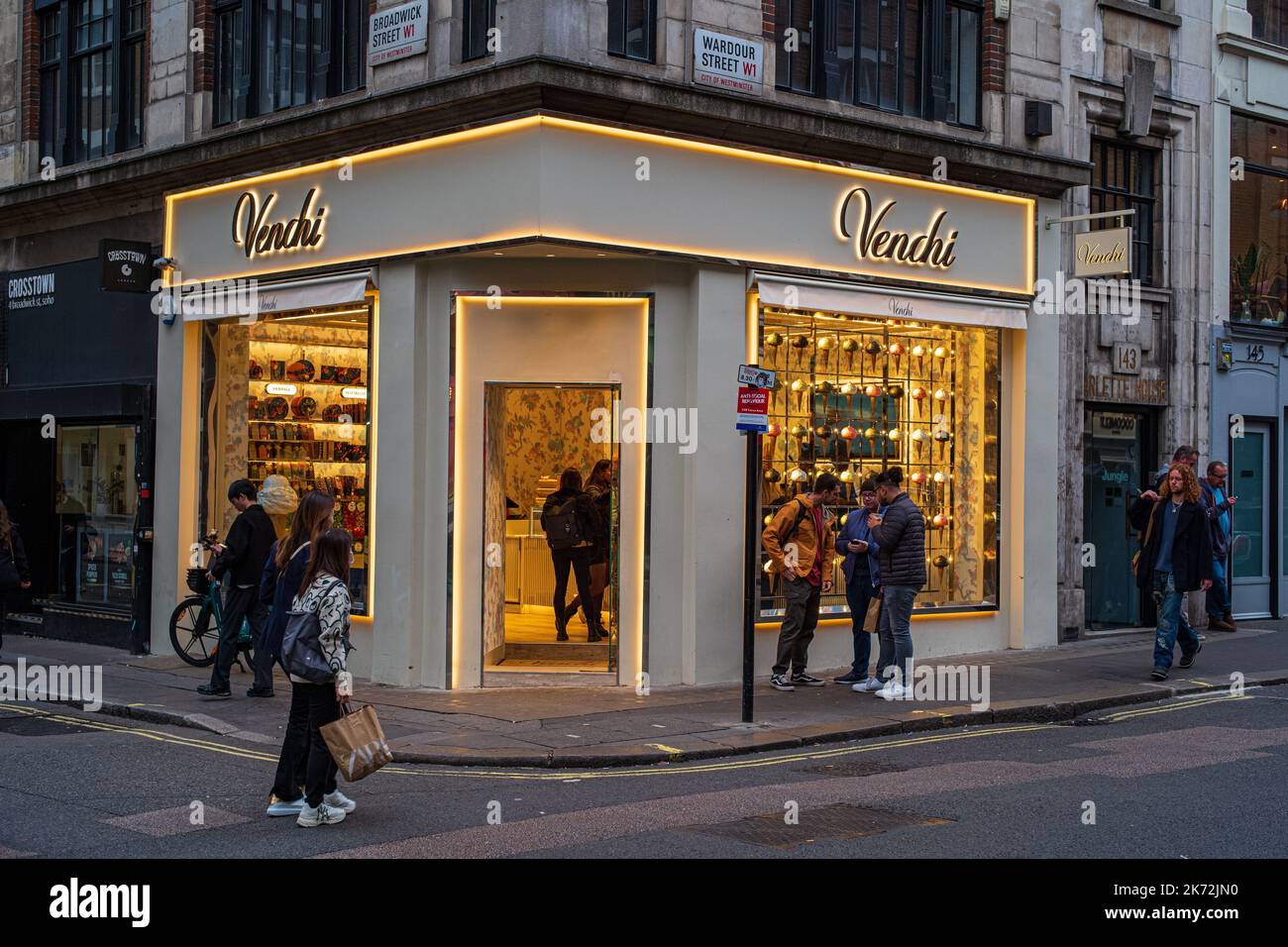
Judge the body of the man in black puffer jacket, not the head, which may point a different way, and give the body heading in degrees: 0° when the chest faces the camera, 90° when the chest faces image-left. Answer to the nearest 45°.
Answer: approximately 90°

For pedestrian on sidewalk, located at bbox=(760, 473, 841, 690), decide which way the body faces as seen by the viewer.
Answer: to the viewer's right

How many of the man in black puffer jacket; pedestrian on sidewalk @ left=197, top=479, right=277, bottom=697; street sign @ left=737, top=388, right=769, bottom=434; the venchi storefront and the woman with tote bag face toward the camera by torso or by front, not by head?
2

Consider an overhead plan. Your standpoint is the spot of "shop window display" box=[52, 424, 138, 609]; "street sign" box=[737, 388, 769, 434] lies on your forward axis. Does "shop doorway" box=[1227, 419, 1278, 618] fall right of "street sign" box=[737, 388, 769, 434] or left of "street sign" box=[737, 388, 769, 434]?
left

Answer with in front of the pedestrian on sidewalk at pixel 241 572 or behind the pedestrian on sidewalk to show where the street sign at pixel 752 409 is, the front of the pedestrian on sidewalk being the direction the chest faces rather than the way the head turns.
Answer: behind

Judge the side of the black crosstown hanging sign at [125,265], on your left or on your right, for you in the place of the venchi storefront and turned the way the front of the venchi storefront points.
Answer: on your right

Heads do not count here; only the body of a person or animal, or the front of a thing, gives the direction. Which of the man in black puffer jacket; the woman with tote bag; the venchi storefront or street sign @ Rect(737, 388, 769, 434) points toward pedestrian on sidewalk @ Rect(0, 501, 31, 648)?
the man in black puffer jacket

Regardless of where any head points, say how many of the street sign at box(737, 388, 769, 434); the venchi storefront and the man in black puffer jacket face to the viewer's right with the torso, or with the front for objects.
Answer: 0

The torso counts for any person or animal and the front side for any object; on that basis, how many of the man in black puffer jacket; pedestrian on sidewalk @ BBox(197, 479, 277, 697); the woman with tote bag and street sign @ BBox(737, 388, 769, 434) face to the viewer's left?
2

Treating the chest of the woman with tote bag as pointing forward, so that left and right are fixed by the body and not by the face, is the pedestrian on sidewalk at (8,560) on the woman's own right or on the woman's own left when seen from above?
on the woman's own left

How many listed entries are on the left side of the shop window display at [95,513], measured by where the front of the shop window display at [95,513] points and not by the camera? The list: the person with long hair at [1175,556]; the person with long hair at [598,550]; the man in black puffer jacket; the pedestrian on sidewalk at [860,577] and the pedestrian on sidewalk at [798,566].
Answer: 5

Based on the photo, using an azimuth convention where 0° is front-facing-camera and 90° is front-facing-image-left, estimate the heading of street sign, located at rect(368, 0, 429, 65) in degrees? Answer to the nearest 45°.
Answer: approximately 45°

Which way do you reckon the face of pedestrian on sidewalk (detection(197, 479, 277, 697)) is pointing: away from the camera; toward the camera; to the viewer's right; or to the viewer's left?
to the viewer's left

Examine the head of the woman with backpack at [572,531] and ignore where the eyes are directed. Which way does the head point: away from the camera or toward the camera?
away from the camera

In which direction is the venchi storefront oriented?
toward the camera

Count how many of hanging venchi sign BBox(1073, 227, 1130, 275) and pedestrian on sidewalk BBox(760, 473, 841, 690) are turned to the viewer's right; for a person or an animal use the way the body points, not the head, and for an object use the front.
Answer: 1
